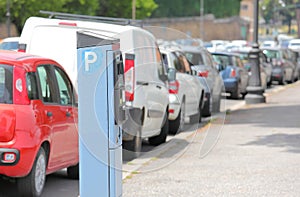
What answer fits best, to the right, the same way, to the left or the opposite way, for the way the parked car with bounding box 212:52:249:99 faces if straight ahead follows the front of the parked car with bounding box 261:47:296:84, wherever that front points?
the same way

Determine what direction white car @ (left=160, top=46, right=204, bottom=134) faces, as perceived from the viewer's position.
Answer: facing away from the viewer and to the right of the viewer

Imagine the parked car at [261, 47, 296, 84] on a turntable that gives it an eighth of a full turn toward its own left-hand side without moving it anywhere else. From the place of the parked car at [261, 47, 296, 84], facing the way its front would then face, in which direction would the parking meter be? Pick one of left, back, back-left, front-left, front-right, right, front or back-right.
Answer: back

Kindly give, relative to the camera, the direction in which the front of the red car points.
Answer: facing away from the viewer and to the right of the viewer

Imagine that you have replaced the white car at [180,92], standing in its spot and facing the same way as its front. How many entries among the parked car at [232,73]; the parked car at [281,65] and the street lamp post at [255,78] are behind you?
0

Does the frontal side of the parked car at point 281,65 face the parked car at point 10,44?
no

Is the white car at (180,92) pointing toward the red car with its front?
no

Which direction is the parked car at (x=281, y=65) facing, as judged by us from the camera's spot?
facing away from the viewer and to the right of the viewer

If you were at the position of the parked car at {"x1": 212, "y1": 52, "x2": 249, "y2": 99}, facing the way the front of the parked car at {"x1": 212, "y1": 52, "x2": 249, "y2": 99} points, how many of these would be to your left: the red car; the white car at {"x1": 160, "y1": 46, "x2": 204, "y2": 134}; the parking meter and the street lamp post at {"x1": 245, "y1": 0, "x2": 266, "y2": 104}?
0

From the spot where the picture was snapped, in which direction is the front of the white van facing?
facing away from the viewer and to the right of the viewer

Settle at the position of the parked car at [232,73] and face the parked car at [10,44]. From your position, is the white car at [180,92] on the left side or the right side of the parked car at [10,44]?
left

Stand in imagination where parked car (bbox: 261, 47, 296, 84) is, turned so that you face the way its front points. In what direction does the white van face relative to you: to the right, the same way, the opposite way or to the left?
the same way

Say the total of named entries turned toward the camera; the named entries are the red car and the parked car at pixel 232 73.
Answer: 0

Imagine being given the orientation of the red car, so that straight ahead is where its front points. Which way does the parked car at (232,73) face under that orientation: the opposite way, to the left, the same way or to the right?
the same way

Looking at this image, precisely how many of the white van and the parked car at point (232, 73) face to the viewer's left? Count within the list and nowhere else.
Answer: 0

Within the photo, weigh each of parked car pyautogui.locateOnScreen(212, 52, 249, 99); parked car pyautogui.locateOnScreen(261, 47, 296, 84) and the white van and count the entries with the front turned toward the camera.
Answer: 0

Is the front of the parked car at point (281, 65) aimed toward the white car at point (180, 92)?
no

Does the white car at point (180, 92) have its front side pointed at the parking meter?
no

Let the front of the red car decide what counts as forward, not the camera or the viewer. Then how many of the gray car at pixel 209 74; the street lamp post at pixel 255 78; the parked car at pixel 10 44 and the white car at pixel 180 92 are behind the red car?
0

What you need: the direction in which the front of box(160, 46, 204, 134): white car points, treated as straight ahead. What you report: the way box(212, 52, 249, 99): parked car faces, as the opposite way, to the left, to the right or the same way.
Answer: the same way
